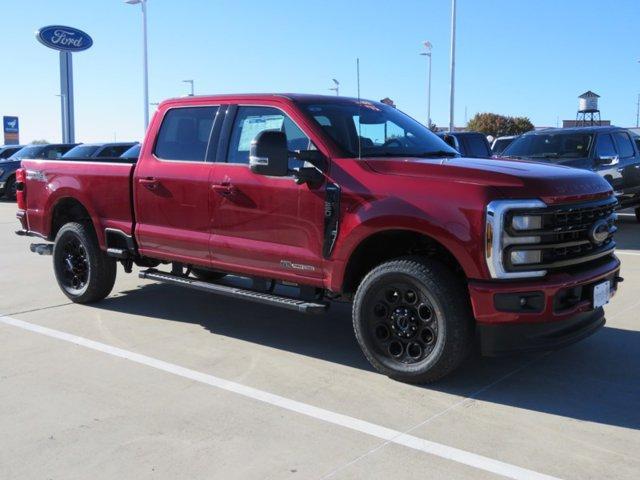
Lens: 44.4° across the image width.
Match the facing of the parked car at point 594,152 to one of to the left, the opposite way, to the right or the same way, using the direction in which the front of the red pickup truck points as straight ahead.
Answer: to the right

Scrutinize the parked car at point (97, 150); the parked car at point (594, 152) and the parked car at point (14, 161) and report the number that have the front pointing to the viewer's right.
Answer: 0

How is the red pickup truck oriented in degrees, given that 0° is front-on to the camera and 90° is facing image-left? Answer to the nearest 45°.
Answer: approximately 315°

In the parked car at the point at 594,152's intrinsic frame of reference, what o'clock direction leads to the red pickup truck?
The red pickup truck is roughly at 11 o'clock from the parked car.

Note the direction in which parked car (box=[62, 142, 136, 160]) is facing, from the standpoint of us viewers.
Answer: facing the viewer and to the left of the viewer

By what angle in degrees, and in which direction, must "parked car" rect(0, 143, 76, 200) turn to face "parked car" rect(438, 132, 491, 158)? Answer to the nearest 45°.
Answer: approximately 90° to its left

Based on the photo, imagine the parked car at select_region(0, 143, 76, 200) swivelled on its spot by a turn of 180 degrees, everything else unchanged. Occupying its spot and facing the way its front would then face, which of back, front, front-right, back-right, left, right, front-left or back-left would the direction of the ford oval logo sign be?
front-left

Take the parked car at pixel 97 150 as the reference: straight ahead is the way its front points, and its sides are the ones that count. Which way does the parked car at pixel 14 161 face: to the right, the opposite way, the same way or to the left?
the same way

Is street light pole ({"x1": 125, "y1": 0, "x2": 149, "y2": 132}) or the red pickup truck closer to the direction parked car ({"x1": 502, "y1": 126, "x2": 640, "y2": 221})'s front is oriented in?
the red pickup truck

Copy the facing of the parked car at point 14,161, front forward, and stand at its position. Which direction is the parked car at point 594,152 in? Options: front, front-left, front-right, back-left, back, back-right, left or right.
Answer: left

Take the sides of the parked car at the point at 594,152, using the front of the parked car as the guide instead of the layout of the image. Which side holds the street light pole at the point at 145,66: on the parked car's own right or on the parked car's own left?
on the parked car's own right

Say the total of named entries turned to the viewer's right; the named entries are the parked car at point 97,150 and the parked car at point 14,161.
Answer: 0

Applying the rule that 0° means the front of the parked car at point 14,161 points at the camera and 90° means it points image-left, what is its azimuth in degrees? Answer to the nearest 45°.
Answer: approximately 45°
